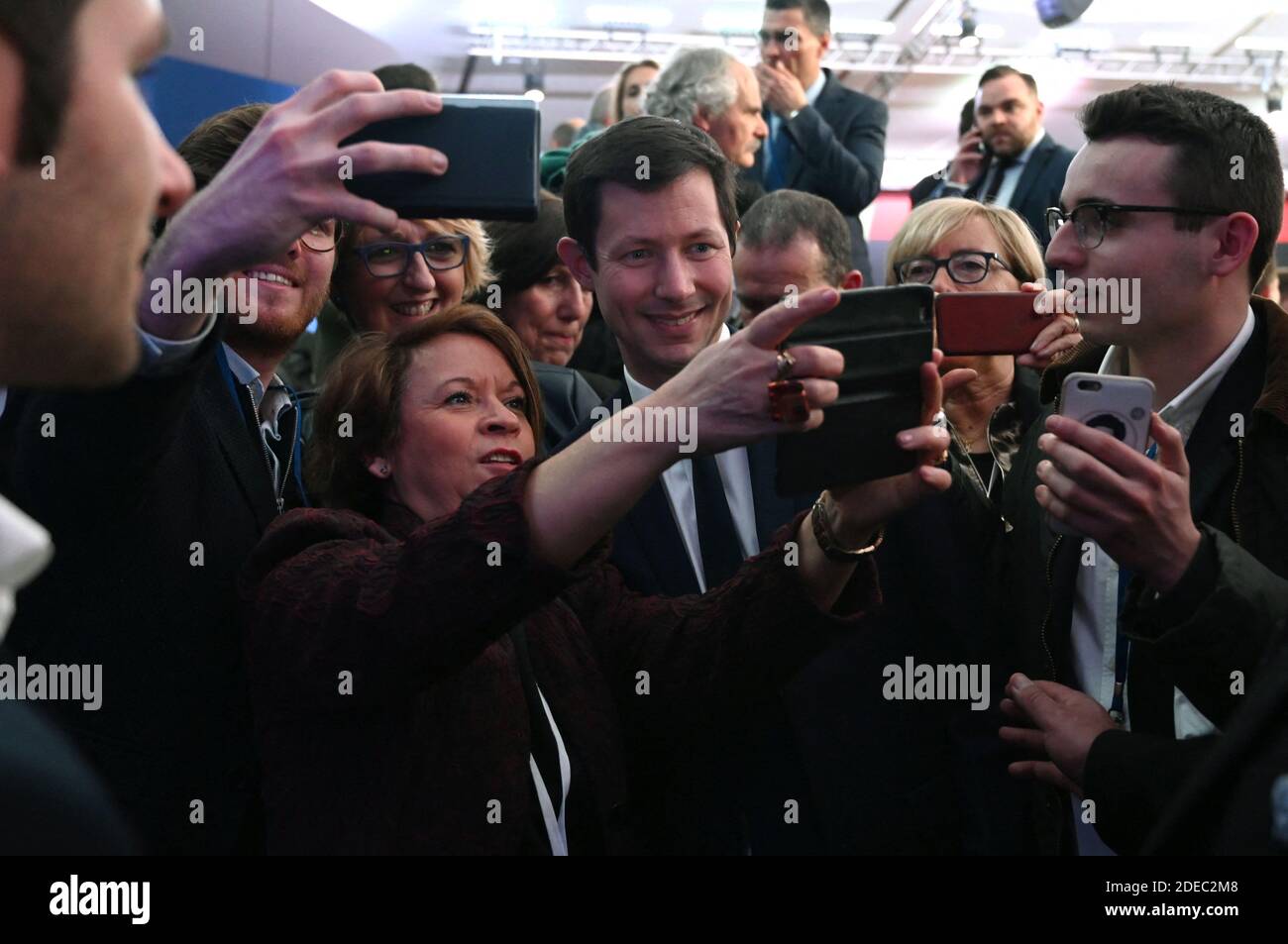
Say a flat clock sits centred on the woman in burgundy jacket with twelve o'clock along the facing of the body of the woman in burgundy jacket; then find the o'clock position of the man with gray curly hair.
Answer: The man with gray curly hair is roughly at 8 o'clock from the woman in burgundy jacket.

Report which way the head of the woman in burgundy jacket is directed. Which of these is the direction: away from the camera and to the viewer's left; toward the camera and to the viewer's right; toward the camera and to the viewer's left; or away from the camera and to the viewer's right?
toward the camera and to the viewer's right

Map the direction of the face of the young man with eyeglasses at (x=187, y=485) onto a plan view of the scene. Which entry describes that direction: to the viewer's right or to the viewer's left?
to the viewer's right

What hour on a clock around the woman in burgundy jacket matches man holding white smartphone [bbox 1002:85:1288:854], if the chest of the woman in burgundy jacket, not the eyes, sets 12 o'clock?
The man holding white smartphone is roughly at 10 o'clock from the woman in burgundy jacket.

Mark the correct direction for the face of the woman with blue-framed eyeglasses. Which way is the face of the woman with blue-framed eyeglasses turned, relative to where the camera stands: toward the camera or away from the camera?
toward the camera

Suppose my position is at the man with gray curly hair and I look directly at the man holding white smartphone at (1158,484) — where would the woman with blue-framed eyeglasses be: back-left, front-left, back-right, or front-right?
front-right

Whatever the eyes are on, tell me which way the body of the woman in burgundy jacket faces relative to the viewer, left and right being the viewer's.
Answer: facing the viewer and to the right of the viewer

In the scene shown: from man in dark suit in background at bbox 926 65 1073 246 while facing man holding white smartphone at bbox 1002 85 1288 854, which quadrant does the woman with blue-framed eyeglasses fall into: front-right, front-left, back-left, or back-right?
front-right

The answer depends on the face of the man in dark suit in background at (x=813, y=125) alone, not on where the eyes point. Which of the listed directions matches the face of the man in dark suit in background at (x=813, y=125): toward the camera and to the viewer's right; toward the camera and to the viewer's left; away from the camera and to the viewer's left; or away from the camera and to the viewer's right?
toward the camera and to the viewer's left

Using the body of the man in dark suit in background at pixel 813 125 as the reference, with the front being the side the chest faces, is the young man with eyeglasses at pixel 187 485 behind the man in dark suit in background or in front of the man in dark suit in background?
in front

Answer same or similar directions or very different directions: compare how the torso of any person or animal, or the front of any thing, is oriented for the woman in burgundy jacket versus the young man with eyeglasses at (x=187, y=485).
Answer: same or similar directions

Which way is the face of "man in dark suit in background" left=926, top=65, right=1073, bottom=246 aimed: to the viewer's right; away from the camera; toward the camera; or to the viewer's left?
toward the camera

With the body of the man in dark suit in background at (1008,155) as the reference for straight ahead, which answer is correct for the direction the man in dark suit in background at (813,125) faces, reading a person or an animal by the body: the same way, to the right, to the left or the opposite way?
the same way

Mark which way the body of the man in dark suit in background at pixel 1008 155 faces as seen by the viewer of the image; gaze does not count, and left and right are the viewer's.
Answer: facing the viewer and to the left of the viewer
